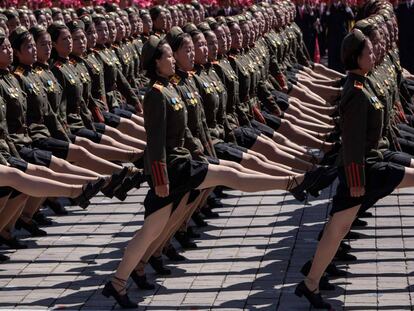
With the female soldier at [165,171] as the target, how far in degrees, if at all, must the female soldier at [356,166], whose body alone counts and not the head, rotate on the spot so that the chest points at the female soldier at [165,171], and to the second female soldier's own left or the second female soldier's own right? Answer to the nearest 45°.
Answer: approximately 180°

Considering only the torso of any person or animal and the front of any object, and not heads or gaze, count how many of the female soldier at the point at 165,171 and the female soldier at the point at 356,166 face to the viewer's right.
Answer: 2

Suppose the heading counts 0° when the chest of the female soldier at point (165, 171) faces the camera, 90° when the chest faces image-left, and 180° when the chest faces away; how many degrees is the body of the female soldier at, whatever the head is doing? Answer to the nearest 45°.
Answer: approximately 270°

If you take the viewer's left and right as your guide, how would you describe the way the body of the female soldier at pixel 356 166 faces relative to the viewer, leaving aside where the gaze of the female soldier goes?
facing to the right of the viewer
